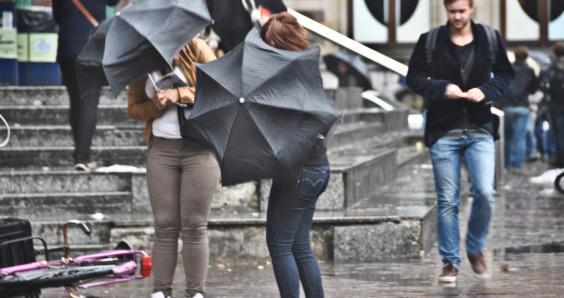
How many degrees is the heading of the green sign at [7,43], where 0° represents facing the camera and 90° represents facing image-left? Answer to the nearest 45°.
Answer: approximately 0°

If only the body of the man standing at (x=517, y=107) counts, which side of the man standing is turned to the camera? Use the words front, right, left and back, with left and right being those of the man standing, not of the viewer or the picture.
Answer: back

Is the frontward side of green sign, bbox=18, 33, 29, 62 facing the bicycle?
yes

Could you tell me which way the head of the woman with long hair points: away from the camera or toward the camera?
away from the camera

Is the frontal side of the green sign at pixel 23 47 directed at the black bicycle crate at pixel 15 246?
yes

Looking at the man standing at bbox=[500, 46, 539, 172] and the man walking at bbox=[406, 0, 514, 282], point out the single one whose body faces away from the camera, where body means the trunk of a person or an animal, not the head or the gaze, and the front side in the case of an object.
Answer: the man standing at bbox=[500, 46, 539, 172]

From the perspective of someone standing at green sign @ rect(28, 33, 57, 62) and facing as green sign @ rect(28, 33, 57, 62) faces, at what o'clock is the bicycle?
The bicycle is roughly at 12 o'clock from the green sign.

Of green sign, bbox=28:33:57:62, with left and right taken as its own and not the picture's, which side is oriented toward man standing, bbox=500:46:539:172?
left

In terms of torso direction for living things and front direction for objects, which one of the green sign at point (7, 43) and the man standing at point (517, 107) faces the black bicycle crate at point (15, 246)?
the green sign

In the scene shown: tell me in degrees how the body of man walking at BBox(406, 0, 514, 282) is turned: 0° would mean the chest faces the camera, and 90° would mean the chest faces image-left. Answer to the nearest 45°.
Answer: approximately 0°
